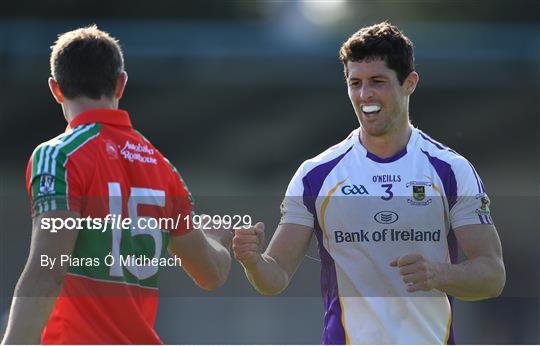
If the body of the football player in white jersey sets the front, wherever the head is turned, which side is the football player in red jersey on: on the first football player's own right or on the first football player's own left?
on the first football player's own right

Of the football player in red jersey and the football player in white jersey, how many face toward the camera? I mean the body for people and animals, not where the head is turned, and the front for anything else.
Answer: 1

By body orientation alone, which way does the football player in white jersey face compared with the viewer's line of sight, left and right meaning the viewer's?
facing the viewer

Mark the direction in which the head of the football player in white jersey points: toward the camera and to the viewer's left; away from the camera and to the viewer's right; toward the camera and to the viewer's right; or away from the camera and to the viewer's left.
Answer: toward the camera and to the viewer's left

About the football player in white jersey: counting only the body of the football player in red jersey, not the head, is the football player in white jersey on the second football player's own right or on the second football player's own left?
on the second football player's own right
